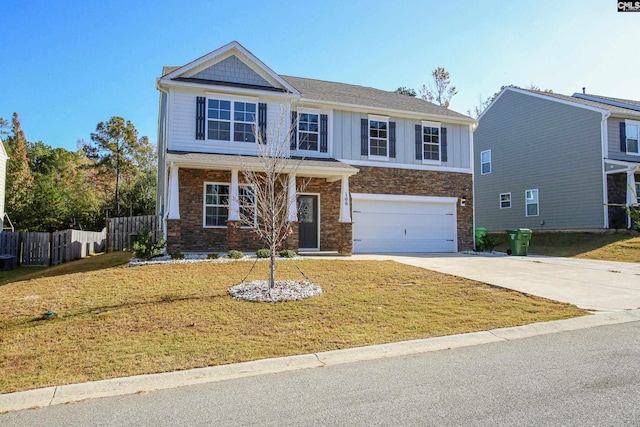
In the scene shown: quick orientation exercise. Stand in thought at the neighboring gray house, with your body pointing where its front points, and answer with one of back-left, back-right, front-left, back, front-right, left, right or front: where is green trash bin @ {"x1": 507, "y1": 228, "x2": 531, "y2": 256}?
front-right

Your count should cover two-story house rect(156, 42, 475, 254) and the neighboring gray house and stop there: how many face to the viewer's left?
0

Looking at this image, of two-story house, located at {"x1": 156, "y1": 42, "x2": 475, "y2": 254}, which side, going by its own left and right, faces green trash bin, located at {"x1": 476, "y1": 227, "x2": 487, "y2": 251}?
left

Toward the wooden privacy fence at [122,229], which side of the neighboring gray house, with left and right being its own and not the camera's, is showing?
right

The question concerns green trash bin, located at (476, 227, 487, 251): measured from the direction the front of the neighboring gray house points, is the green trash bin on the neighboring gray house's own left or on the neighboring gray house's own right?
on the neighboring gray house's own right

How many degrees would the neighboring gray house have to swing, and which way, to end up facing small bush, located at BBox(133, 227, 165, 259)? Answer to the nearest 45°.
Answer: approximately 90° to its right

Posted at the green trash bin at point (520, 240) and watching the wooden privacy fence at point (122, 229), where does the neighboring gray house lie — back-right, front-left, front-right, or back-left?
back-right

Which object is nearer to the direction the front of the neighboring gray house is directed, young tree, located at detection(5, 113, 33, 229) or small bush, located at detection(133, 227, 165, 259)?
the small bush

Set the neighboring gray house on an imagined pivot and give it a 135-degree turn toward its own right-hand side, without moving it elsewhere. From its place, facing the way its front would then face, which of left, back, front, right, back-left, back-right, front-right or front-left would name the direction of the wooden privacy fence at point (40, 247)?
front-left
